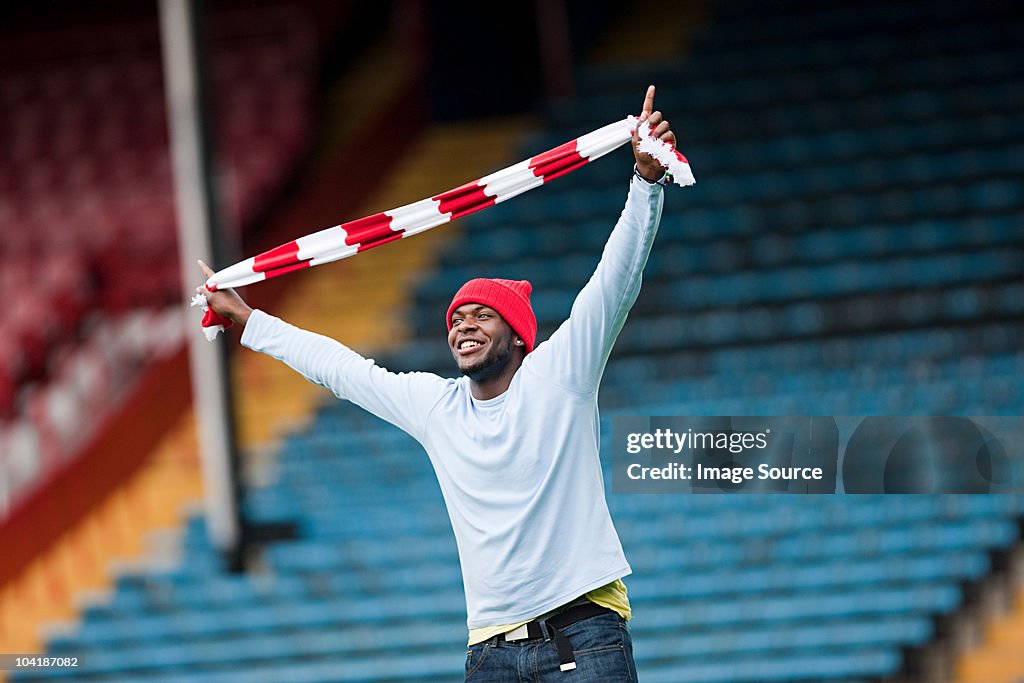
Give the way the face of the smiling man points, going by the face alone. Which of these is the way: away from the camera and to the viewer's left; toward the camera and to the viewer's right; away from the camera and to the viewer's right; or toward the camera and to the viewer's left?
toward the camera and to the viewer's left

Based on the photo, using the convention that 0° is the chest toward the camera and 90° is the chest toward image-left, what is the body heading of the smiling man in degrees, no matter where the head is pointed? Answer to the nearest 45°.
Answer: approximately 45°

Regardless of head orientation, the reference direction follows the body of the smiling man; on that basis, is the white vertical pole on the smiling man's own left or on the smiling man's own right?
on the smiling man's own right
